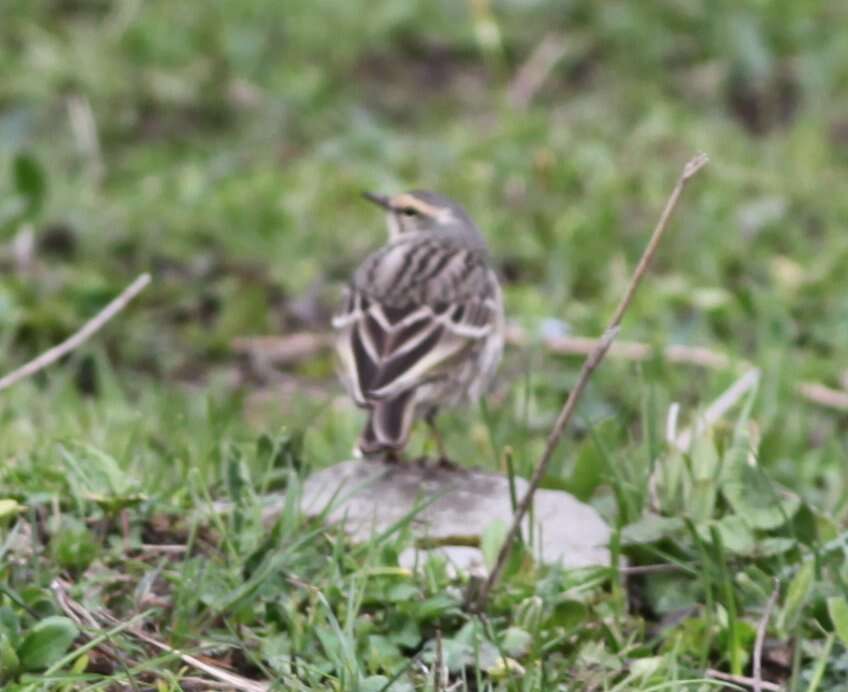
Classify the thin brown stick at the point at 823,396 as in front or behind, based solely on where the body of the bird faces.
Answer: in front

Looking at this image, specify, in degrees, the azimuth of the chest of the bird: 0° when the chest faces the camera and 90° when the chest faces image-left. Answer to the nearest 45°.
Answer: approximately 225°

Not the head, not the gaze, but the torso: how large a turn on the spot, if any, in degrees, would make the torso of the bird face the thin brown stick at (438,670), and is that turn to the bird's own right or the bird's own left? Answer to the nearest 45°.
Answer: approximately 135° to the bird's own right

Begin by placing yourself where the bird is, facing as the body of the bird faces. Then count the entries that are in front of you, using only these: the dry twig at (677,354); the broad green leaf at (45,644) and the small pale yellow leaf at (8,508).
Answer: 1

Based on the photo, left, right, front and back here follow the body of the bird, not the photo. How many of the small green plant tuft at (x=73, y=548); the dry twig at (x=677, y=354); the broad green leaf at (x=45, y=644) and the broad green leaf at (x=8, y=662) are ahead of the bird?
1

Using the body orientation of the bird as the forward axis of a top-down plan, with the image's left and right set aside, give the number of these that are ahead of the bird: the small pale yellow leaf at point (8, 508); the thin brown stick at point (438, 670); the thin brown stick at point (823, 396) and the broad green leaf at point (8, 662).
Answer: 1

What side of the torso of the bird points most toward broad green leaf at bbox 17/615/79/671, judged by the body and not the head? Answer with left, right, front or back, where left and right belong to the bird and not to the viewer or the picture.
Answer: back

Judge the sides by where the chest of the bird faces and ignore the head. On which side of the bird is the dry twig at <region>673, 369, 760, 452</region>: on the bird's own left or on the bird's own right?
on the bird's own right

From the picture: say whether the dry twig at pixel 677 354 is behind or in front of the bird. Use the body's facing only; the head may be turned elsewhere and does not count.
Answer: in front

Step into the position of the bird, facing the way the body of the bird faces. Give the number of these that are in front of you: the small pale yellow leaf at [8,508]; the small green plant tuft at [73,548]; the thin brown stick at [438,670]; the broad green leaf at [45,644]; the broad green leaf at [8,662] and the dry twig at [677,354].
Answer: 1

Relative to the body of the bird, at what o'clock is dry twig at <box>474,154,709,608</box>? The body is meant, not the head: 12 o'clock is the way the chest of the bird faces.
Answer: The dry twig is roughly at 4 o'clock from the bird.

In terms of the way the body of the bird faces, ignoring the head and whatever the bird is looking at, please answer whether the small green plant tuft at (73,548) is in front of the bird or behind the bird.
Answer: behind

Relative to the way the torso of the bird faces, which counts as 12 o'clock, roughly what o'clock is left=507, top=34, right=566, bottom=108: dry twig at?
The dry twig is roughly at 11 o'clock from the bird.

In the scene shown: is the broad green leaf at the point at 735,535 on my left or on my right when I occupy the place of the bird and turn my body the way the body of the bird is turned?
on my right

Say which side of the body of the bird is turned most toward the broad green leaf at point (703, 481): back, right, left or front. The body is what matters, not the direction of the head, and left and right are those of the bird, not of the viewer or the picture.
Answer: right

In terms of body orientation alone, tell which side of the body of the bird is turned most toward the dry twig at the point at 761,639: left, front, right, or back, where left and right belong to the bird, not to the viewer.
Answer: right
